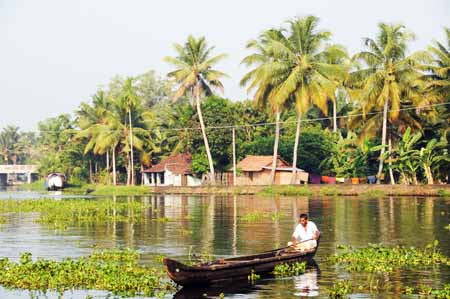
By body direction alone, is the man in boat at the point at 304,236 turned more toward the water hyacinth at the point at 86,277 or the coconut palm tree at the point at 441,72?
the water hyacinth

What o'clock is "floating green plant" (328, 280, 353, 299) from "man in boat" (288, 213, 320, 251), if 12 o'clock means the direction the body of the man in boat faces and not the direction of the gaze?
The floating green plant is roughly at 10 o'clock from the man in boat.

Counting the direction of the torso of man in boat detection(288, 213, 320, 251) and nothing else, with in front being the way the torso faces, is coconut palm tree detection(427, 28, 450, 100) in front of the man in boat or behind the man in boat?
behind

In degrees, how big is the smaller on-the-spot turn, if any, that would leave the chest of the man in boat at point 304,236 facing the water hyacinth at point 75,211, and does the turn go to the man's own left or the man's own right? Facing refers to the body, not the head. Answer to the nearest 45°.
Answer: approximately 90° to the man's own right

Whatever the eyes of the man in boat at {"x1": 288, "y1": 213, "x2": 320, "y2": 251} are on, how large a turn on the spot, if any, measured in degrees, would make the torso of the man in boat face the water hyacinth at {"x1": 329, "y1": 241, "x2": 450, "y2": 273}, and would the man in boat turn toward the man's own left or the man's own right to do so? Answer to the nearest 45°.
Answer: approximately 135° to the man's own left

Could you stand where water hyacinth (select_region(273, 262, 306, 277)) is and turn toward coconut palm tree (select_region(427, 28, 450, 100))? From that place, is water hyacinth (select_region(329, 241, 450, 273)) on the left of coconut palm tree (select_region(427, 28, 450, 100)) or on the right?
right

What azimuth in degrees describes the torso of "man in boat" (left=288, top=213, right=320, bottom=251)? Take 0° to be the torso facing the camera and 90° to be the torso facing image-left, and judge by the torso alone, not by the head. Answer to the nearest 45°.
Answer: approximately 45°

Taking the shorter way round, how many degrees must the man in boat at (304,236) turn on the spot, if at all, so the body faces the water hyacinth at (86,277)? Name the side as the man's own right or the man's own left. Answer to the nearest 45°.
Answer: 0° — they already face it

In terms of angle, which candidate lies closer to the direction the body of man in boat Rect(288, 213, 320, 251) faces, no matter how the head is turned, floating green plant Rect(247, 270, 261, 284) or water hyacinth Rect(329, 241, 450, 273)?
the floating green plant

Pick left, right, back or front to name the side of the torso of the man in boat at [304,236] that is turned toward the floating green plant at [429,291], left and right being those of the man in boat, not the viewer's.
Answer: left

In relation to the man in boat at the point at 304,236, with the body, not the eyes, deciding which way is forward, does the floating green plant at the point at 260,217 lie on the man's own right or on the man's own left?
on the man's own right
